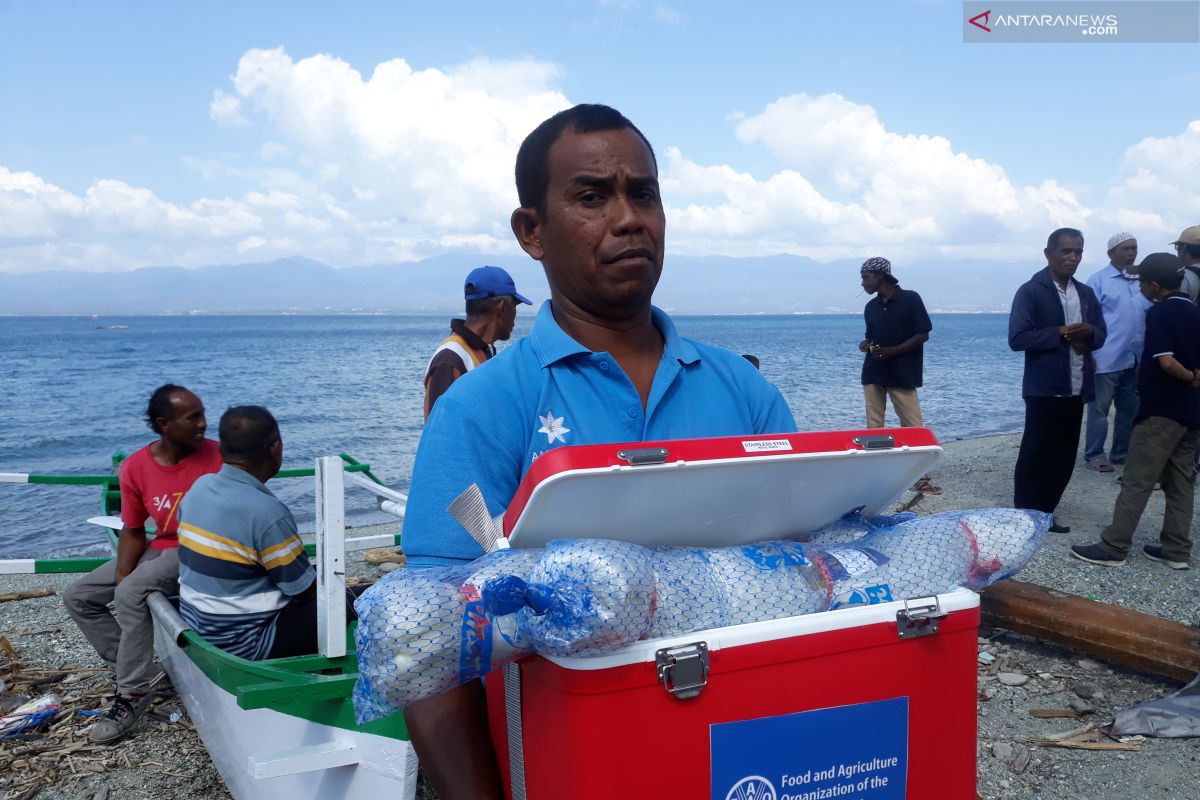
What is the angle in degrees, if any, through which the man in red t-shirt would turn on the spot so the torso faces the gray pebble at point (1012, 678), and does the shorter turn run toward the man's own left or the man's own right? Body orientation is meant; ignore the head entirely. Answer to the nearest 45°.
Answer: approximately 90° to the man's own left

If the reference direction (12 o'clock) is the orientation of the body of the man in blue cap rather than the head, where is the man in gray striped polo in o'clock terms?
The man in gray striped polo is roughly at 4 o'clock from the man in blue cap.

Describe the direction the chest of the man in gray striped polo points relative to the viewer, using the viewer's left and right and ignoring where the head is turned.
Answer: facing away from the viewer and to the right of the viewer

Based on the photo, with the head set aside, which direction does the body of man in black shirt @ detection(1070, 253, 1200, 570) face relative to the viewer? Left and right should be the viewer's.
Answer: facing to the left of the viewer

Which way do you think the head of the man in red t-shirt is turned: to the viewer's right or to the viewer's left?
to the viewer's right

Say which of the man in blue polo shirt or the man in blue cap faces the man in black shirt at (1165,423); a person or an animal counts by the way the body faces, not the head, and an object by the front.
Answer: the man in blue cap

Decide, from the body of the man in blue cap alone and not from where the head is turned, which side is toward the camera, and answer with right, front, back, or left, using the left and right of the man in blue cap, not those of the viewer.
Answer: right

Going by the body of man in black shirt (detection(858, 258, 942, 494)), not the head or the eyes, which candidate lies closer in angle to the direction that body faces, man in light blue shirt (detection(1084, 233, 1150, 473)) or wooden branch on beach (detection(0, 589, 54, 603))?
the wooden branch on beach

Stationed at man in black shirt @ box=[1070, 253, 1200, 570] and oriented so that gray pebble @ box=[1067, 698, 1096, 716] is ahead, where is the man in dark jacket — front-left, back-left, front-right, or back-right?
back-right

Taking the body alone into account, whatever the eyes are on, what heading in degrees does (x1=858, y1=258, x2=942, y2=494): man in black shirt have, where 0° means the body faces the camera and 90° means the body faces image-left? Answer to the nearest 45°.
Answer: approximately 45°

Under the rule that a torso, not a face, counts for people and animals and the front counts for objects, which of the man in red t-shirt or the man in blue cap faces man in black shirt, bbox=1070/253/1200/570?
the man in blue cap

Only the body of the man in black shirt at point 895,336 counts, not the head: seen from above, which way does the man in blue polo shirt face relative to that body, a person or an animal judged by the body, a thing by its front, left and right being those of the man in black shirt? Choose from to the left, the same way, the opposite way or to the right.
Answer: to the left
